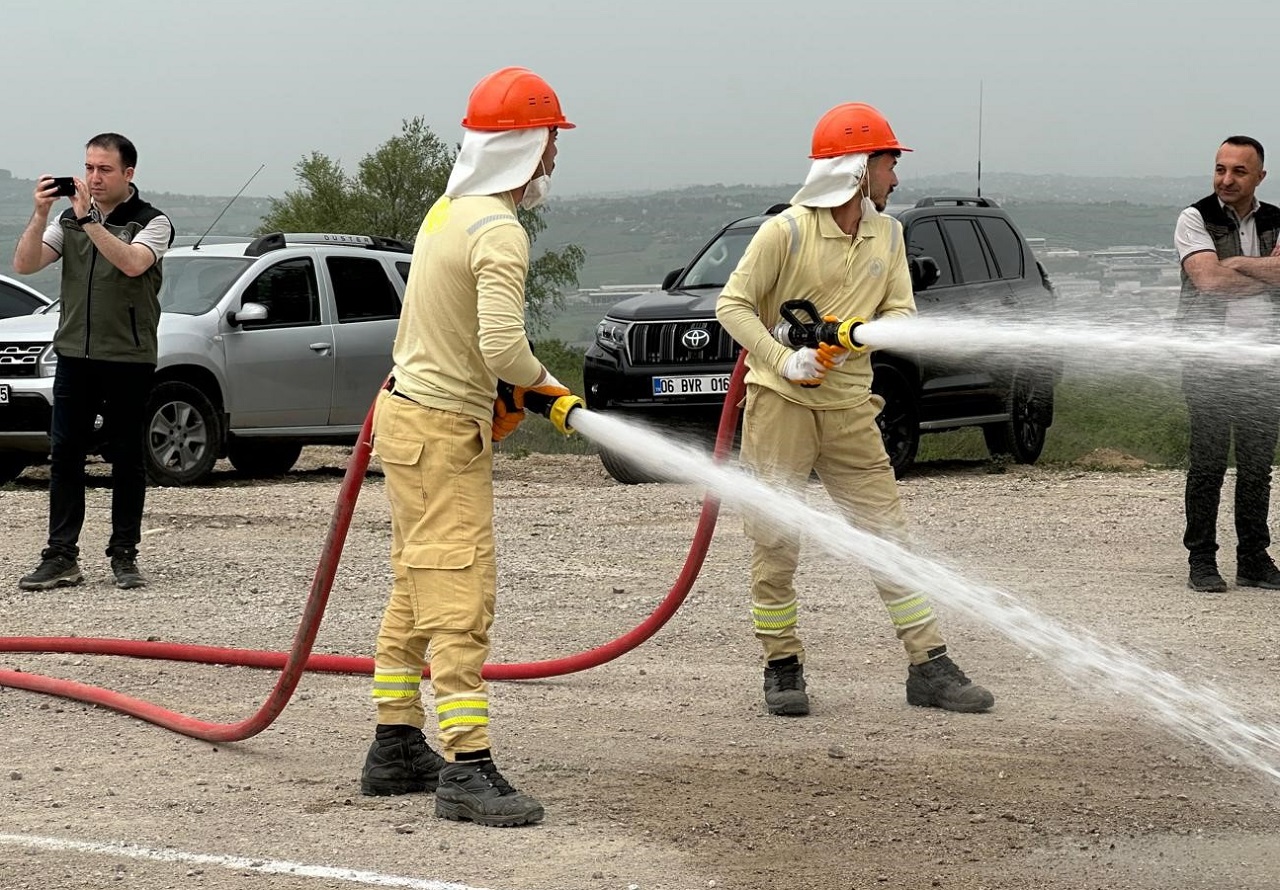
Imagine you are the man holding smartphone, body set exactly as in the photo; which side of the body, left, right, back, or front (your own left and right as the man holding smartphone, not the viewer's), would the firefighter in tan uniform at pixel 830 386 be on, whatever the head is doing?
left

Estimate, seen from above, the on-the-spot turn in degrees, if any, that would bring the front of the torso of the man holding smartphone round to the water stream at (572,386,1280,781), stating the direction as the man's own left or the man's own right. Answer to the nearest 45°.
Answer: approximately 90° to the man's own left

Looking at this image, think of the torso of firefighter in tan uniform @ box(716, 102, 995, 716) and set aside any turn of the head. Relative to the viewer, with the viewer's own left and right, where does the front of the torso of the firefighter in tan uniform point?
facing the viewer and to the right of the viewer

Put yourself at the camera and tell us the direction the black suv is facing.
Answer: facing the viewer and to the left of the viewer

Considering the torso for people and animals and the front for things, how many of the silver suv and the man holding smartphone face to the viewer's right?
0

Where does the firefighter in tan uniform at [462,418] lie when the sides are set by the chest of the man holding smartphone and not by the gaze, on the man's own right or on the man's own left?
on the man's own left

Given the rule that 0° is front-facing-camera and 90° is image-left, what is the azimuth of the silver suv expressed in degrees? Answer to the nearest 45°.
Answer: approximately 45°

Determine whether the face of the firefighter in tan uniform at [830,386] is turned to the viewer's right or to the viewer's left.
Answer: to the viewer's right

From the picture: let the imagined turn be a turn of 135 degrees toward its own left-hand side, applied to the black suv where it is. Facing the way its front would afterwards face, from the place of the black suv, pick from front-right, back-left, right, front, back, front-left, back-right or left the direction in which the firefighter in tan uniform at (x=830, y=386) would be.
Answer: right

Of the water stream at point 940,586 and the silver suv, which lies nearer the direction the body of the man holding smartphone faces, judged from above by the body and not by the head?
the water stream

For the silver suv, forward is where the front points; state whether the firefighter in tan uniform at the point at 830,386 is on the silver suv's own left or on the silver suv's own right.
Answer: on the silver suv's own left
